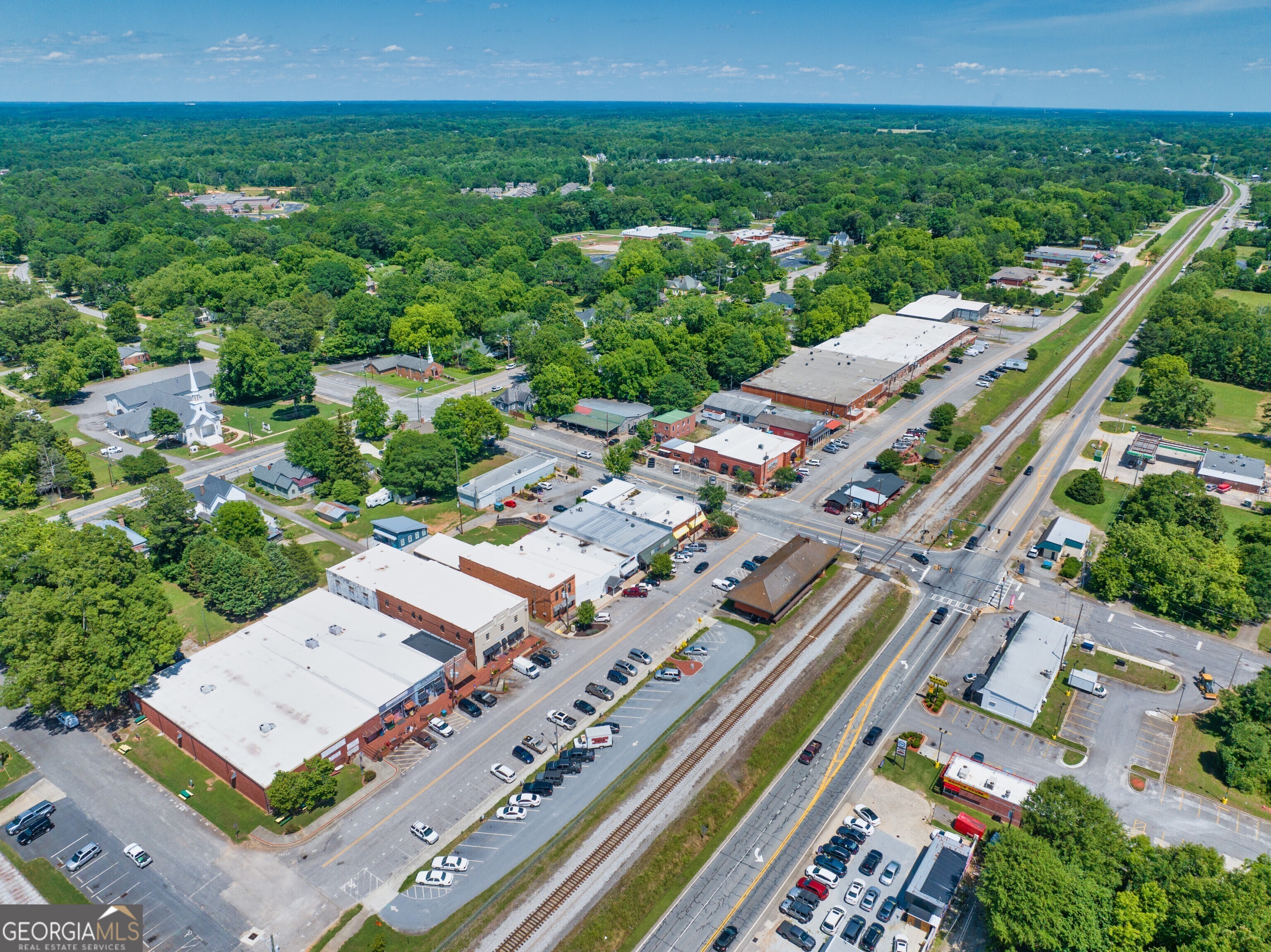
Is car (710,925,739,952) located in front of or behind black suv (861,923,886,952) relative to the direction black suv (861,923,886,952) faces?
behind

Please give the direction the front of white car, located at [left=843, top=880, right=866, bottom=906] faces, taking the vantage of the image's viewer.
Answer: facing away from the viewer and to the right of the viewer

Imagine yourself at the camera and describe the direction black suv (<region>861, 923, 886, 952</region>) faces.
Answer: facing away from the viewer and to the right of the viewer

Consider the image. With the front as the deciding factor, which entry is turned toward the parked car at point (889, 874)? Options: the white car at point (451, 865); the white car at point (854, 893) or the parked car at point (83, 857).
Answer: the white car at point (854, 893)
